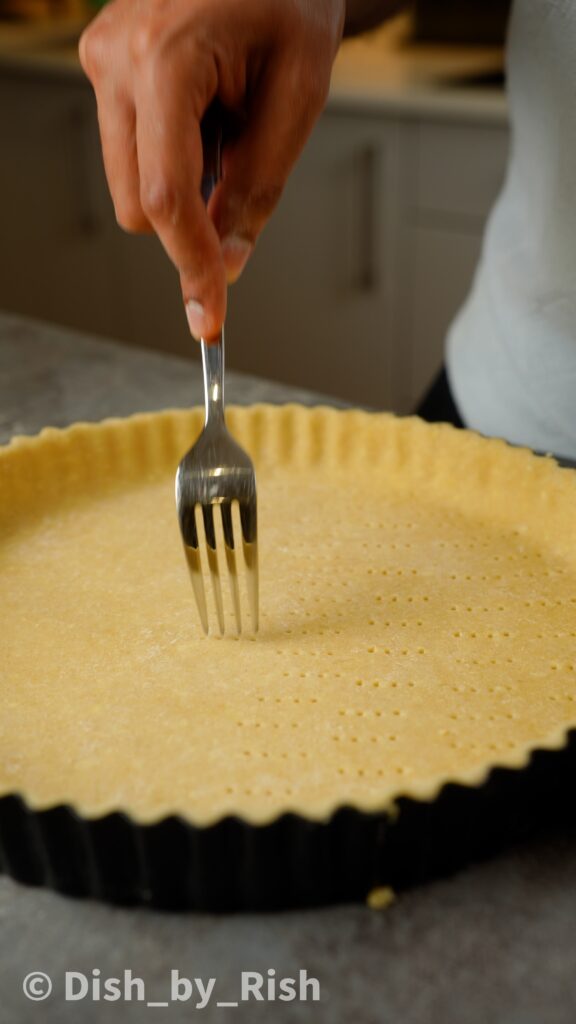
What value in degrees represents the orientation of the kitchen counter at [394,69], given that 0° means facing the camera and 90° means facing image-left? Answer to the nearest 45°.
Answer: approximately 0°

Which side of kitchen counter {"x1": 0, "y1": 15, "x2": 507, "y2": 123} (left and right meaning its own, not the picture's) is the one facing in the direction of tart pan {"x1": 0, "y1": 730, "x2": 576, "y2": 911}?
front

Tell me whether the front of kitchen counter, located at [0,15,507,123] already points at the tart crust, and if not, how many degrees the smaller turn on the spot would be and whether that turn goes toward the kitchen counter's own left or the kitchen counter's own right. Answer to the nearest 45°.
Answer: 0° — it already faces it

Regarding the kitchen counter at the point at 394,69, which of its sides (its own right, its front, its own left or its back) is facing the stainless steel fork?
front
